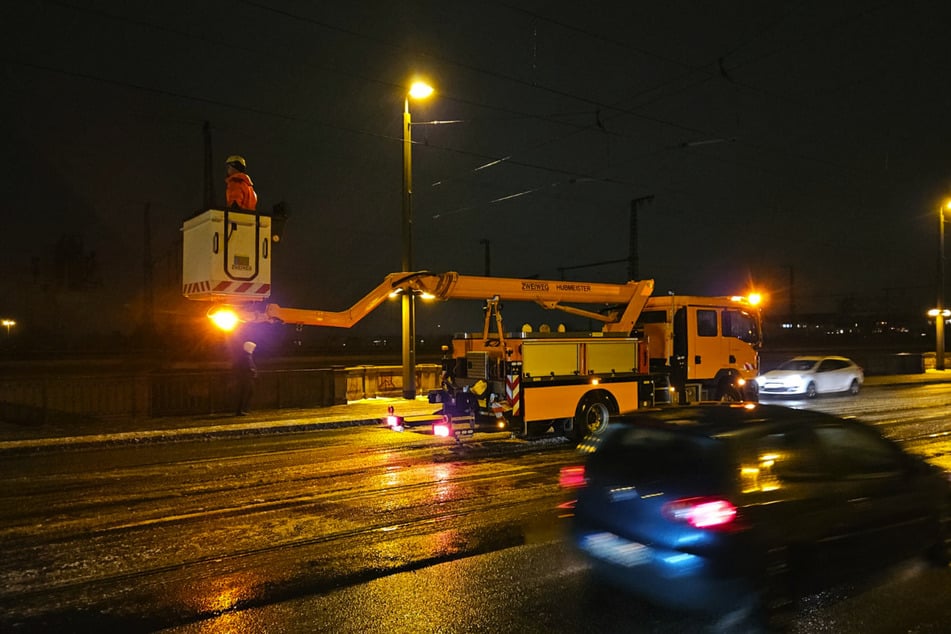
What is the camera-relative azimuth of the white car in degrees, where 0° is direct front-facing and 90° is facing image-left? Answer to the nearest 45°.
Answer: approximately 45°

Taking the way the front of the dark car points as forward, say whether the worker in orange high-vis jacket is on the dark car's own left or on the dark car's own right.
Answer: on the dark car's own left

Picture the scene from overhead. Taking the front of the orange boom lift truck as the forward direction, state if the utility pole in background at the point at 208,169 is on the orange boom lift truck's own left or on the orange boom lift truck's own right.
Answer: on the orange boom lift truck's own left

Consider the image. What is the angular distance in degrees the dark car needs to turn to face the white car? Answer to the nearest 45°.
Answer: approximately 45° to its left

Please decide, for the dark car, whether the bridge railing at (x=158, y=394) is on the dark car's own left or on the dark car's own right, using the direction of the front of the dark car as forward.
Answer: on the dark car's own left

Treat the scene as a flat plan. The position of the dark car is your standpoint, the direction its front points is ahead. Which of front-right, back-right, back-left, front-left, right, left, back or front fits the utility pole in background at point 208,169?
left

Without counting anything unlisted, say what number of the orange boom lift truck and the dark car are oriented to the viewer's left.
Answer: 0

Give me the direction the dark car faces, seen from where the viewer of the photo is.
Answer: facing away from the viewer and to the right of the viewer

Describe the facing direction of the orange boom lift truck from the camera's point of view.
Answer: facing away from the viewer and to the right of the viewer

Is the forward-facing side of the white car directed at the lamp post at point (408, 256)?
yes

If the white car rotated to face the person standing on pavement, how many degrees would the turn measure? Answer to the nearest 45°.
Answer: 0° — it already faces them

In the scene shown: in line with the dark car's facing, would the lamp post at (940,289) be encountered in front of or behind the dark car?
in front

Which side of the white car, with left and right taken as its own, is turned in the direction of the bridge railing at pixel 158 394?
front

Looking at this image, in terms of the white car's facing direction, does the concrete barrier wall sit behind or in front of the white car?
in front
